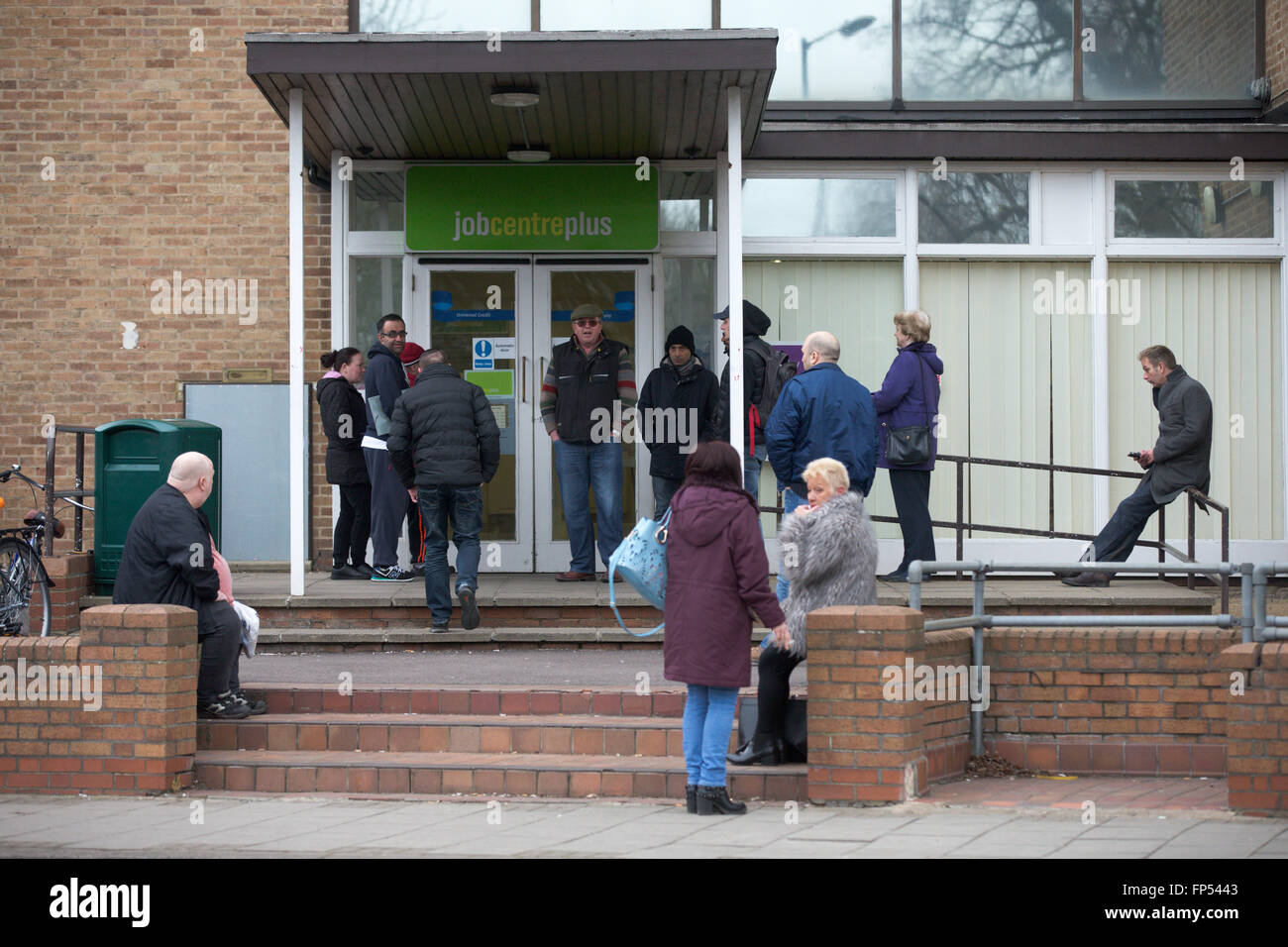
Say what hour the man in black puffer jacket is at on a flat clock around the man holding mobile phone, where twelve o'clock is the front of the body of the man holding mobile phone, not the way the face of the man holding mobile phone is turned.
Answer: The man in black puffer jacket is roughly at 11 o'clock from the man holding mobile phone.

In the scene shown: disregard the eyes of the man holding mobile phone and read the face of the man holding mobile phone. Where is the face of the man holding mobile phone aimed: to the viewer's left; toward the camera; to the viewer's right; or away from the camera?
to the viewer's left

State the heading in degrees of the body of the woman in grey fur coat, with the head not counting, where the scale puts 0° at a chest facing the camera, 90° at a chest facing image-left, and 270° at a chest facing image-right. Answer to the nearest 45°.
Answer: approximately 90°

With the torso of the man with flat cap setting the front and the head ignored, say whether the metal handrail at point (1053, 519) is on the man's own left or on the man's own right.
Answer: on the man's own left

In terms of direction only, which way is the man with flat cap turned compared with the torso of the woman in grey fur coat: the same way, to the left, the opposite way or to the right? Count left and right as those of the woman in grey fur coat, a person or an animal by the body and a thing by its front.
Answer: to the left

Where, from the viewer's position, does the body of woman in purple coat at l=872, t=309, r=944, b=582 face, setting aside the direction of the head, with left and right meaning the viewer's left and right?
facing to the left of the viewer

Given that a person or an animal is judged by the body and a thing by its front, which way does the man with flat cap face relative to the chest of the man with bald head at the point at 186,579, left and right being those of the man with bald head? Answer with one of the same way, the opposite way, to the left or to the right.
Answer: to the right

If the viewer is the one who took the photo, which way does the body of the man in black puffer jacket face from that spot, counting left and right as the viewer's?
facing away from the viewer

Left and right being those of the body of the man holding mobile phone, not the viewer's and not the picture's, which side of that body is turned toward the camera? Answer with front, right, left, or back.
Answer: left

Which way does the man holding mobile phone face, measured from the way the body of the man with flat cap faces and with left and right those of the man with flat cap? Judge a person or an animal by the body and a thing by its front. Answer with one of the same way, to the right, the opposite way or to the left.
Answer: to the right

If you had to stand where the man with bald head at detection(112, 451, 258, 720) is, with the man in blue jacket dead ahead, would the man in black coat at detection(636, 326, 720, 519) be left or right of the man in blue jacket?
left
